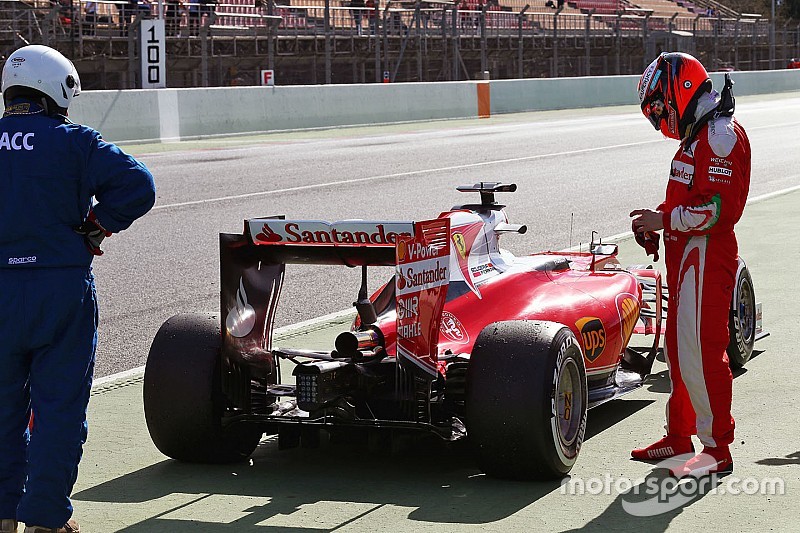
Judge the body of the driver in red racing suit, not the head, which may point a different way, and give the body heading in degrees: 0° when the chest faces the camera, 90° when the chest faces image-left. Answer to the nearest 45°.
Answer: approximately 90°

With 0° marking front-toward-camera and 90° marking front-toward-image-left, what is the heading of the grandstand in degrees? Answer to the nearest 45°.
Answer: approximately 0°

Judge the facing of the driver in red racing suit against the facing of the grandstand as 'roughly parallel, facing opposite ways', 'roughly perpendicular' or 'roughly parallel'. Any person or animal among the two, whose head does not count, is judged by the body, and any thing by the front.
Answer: roughly perpendicular

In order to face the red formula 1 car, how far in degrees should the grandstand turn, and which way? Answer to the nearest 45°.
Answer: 0° — it already faces it

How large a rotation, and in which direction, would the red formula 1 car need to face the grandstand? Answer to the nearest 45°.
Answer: approximately 45° to its left

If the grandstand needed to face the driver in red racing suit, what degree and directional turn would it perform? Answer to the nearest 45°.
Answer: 0° — it already faces them

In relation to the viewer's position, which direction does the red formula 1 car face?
facing away from the viewer and to the right of the viewer

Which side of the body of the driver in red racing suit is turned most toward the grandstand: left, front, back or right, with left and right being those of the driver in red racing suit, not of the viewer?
right

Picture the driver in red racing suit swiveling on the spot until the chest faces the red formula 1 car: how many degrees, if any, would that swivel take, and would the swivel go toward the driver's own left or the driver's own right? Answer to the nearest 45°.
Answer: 0° — they already face it
